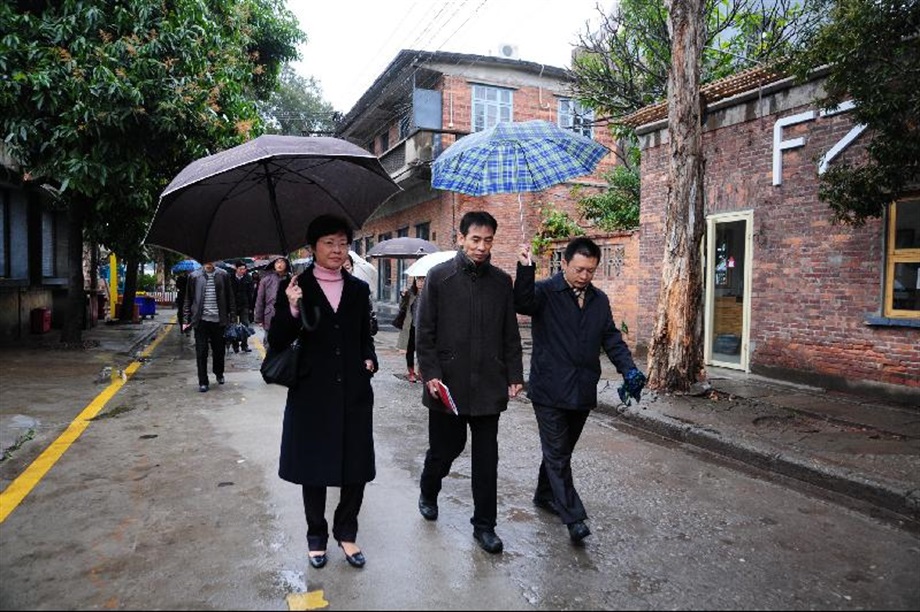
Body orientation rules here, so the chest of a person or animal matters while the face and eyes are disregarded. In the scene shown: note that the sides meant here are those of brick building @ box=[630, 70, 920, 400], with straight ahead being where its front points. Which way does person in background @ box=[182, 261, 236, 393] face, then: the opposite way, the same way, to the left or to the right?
to the left

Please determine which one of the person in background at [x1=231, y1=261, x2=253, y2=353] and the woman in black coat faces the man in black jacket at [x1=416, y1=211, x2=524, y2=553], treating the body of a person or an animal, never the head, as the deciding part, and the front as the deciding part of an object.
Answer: the person in background

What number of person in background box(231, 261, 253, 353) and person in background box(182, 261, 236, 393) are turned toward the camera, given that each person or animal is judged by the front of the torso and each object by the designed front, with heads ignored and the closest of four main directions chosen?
2

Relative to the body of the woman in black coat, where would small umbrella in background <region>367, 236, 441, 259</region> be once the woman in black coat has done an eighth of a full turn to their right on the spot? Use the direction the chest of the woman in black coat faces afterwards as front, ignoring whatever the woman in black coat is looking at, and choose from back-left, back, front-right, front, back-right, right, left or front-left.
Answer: back-right

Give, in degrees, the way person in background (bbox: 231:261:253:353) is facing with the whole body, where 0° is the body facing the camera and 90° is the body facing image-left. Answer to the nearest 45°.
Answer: approximately 0°

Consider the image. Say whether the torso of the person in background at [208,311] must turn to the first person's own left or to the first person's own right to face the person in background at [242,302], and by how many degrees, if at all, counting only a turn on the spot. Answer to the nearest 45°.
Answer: approximately 180°

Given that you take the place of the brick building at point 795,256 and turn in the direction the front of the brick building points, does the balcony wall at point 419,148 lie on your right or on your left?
on your right

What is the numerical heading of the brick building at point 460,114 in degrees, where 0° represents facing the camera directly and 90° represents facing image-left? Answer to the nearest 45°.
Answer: approximately 45°
